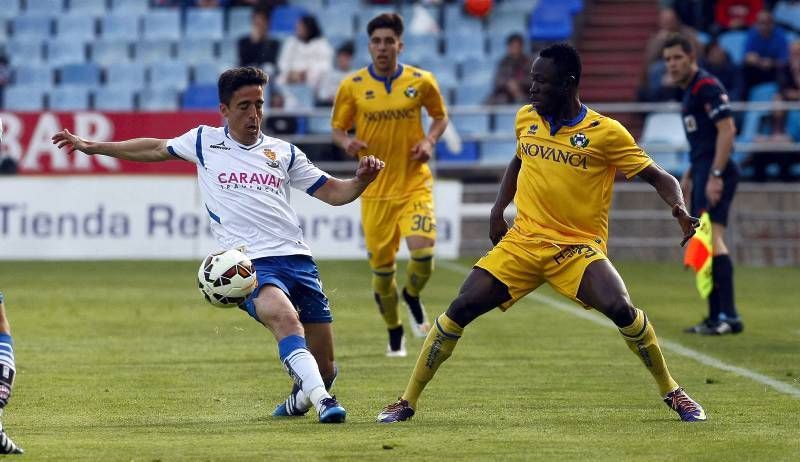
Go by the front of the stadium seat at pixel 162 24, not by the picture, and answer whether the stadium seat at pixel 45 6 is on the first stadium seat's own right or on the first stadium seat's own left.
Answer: on the first stadium seat's own right

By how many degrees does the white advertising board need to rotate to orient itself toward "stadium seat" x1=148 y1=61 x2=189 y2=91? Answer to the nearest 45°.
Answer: approximately 180°

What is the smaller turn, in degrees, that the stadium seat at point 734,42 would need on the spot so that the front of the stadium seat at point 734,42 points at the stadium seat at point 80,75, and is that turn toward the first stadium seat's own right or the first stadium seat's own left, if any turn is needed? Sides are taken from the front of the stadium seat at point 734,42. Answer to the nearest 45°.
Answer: approximately 90° to the first stadium seat's own right

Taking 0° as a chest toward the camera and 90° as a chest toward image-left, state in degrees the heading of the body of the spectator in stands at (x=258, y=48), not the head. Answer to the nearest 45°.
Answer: approximately 0°

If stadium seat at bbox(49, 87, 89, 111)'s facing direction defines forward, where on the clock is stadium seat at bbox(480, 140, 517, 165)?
stadium seat at bbox(480, 140, 517, 165) is roughly at 10 o'clock from stadium seat at bbox(49, 87, 89, 111).

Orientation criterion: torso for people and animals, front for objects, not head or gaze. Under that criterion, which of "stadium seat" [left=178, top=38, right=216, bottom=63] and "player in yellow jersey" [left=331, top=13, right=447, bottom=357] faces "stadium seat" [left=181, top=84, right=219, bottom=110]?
"stadium seat" [left=178, top=38, right=216, bottom=63]

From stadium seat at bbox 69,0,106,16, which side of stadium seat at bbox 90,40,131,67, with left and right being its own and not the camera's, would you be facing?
back

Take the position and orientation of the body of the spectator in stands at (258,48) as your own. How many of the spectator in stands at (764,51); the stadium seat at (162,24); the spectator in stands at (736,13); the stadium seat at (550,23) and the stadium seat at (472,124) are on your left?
4

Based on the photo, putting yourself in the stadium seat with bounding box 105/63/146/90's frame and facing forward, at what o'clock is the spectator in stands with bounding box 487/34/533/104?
The spectator in stands is roughly at 10 o'clock from the stadium seat.
